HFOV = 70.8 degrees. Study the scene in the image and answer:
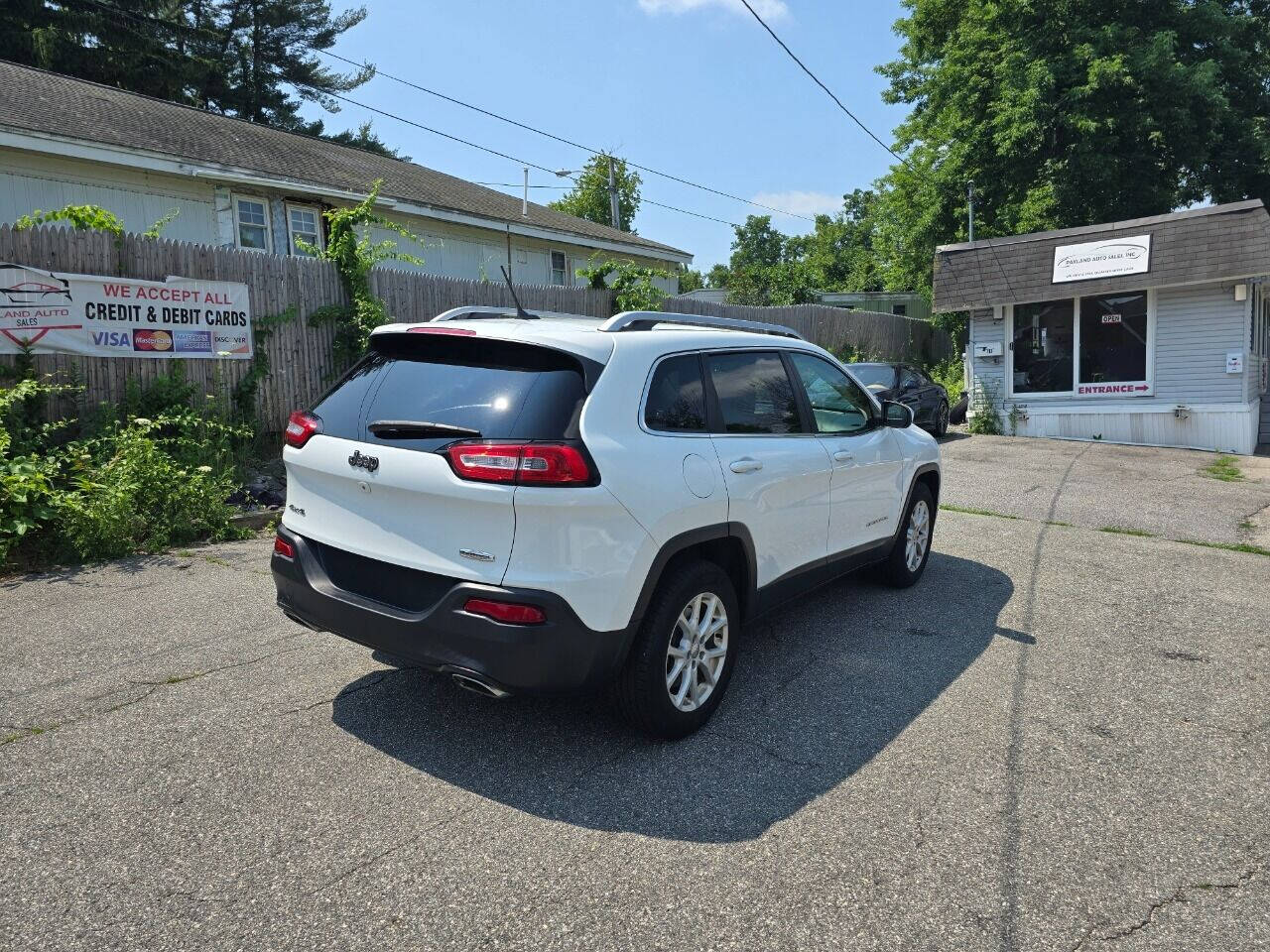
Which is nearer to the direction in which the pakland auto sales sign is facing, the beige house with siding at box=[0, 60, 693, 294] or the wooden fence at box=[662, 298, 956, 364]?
the beige house with siding

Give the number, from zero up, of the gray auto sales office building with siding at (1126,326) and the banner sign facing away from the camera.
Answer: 0

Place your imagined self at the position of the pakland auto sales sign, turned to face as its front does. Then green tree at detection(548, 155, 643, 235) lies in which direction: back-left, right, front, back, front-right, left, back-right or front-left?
right

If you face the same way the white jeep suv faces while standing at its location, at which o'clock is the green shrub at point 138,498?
The green shrub is roughly at 9 o'clock from the white jeep suv.

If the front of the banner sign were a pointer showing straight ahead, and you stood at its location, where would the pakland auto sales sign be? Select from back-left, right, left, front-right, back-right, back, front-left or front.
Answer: front-left

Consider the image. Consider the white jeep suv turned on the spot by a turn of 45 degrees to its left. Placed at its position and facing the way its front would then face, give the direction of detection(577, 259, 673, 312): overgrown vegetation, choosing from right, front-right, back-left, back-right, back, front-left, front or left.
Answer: front

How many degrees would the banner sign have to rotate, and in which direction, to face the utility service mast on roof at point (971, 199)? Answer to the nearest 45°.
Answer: approximately 45° to its left

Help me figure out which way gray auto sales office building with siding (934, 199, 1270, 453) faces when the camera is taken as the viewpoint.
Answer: facing the viewer and to the left of the viewer

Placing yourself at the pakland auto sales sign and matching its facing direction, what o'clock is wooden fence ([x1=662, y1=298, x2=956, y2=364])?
The wooden fence is roughly at 3 o'clock from the pakland auto sales sign.

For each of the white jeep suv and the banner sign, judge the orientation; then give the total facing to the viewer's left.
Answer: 0

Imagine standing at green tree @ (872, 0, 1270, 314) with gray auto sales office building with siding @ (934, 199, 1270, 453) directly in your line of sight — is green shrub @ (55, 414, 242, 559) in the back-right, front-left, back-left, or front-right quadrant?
front-right

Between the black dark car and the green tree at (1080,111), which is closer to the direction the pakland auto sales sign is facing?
the black dark car

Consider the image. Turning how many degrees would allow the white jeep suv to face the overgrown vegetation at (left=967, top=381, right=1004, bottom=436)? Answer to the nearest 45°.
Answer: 0° — it already faces it

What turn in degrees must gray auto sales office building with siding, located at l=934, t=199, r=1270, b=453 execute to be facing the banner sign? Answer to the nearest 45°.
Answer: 0° — it already faces it

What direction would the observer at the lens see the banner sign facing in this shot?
facing the viewer and to the right of the viewer

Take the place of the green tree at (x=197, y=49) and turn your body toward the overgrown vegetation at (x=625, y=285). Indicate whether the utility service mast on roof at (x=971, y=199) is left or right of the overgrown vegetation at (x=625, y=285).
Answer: left

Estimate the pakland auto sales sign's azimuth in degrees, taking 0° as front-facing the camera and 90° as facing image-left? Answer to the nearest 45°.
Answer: approximately 45°
